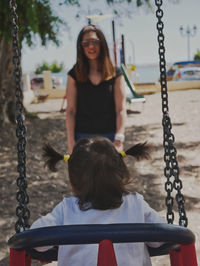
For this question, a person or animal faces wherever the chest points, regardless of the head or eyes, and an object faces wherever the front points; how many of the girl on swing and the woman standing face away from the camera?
1

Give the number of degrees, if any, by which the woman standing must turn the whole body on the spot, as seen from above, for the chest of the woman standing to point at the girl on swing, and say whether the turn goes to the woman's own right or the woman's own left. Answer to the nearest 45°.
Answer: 0° — they already face them

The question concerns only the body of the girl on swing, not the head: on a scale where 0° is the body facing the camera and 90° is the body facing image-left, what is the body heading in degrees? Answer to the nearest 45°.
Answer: approximately 180°

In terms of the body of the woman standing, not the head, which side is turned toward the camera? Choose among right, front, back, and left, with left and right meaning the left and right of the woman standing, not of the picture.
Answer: front

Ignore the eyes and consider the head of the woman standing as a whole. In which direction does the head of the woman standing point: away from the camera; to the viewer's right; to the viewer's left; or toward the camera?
toward the camera

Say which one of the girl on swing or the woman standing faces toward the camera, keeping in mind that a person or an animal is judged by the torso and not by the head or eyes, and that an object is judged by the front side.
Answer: the woman standing

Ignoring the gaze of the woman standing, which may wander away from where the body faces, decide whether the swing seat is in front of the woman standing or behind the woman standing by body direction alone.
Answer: in front

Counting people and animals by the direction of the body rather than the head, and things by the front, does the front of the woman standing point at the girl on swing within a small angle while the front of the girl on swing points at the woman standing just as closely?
yes

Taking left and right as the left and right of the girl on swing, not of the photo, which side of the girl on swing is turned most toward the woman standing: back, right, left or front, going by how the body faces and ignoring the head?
front

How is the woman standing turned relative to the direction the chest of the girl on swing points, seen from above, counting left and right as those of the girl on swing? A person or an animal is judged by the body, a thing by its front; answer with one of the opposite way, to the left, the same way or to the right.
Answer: the opposite way

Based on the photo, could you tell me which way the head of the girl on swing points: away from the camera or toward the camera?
away from the camera
